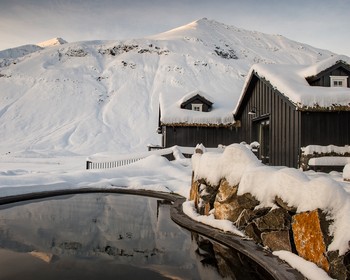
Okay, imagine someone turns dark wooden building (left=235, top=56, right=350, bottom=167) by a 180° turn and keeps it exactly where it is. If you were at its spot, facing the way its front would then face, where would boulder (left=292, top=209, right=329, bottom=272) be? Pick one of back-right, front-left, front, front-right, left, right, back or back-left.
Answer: back-right

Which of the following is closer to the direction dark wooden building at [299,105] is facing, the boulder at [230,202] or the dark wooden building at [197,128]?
the boulder

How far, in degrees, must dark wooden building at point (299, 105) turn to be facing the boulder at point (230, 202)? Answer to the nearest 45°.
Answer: approximately 45° to its left

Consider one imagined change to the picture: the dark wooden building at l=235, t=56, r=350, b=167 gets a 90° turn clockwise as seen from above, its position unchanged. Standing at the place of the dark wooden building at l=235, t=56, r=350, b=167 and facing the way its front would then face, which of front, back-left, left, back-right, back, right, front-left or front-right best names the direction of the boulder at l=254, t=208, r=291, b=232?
back-left

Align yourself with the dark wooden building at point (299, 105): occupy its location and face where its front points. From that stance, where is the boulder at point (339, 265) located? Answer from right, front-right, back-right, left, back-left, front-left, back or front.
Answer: front-left

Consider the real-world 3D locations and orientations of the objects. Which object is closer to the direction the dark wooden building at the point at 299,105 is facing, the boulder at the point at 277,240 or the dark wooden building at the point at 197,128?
the boulder

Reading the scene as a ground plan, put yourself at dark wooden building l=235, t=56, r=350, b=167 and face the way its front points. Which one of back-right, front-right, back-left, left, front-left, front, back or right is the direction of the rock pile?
front-left

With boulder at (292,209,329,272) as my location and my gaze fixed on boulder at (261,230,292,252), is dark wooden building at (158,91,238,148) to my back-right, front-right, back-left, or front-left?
front-right

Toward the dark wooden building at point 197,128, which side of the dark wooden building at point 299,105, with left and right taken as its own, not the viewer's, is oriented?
right

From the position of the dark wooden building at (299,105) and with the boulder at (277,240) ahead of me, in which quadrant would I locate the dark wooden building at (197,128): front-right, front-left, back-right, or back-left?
back-right
